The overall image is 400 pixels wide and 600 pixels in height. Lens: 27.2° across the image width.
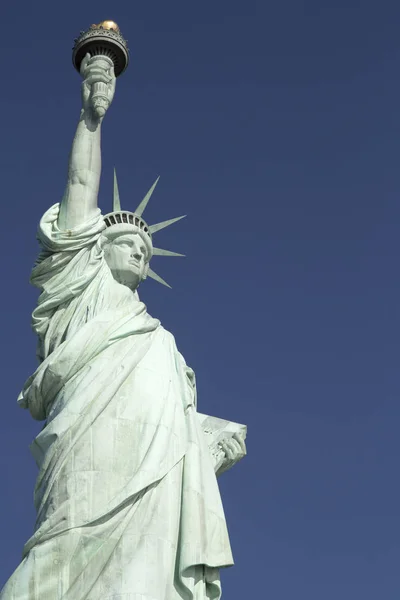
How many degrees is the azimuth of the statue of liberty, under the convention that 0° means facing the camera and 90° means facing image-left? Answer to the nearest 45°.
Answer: approximately 315°
